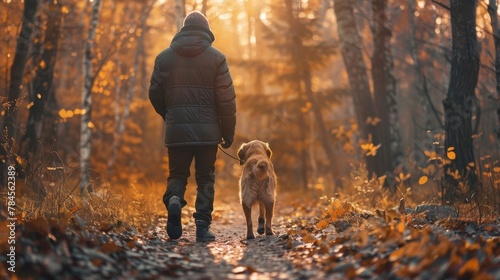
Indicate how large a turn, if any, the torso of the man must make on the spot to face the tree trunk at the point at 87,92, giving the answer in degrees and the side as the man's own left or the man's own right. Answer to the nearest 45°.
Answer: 0° — they already face it

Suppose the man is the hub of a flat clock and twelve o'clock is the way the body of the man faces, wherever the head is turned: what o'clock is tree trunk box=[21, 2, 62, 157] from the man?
The tree trunk is roughly at 11 o'clock from the man.

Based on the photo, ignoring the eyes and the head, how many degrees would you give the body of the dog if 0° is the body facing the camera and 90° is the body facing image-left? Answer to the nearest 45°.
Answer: approximately 180°

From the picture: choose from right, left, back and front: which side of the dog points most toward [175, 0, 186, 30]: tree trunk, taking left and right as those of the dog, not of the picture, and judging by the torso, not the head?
front

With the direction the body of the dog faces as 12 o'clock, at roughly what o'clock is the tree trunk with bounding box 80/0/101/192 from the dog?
The tree trunk is roughly at 11 o'clock from the dog.

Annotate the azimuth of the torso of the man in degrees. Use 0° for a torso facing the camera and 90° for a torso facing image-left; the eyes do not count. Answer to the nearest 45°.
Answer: approximately 180°

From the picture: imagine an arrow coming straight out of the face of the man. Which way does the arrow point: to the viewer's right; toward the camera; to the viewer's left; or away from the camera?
away from the camera

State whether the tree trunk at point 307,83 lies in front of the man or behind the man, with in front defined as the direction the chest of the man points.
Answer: in front
